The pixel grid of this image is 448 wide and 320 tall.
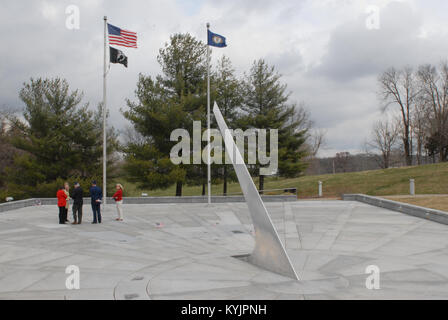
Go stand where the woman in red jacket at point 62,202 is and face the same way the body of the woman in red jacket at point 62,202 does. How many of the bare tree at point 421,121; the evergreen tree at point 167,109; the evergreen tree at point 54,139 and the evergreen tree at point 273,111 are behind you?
0

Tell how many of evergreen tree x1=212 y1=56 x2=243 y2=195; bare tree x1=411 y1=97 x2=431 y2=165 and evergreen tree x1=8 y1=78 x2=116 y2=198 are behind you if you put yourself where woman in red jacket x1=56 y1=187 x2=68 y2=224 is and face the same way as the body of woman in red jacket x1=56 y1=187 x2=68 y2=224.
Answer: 0

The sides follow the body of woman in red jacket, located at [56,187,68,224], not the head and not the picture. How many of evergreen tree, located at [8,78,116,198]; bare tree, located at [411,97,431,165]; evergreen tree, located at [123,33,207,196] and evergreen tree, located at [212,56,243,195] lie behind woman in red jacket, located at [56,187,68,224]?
0

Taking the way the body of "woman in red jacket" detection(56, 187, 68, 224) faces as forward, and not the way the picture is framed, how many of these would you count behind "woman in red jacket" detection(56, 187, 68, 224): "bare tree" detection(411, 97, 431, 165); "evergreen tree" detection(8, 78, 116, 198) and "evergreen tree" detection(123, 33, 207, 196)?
0

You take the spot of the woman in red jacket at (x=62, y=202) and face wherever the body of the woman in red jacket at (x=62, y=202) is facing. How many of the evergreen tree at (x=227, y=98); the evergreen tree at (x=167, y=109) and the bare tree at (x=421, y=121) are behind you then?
0

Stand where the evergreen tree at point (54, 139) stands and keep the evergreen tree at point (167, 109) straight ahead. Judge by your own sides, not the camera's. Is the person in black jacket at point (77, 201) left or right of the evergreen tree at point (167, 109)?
right

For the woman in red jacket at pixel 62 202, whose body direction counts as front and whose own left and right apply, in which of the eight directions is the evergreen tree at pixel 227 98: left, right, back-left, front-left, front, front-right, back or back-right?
front

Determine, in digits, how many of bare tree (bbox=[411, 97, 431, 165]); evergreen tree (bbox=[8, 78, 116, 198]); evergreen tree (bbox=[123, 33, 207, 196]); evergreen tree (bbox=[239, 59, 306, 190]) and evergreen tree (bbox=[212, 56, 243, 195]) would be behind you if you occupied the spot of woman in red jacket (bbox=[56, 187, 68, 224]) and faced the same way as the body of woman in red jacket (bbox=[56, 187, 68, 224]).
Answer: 0

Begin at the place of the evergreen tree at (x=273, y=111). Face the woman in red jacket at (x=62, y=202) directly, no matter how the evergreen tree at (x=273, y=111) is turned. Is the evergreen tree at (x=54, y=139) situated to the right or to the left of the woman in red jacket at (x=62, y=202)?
right

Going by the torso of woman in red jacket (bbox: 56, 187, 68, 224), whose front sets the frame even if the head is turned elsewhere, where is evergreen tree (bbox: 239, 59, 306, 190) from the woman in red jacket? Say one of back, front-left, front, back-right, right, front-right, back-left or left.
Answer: front

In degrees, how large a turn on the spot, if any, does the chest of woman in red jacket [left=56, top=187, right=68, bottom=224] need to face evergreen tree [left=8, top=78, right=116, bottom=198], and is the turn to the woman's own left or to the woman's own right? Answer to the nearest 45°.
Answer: approximately 45° to the woman's own left

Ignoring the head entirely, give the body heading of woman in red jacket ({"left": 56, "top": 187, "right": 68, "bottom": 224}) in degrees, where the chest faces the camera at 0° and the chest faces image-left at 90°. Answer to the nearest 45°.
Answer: approximately 225°

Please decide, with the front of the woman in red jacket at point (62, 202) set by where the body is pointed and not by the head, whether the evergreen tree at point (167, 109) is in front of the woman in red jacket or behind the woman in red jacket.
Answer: in front
